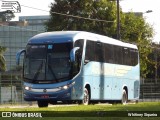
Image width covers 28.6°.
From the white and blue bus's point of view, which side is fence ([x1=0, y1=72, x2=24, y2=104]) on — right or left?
on its right

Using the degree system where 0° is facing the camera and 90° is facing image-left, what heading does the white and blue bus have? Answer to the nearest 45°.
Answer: approximately 45°
